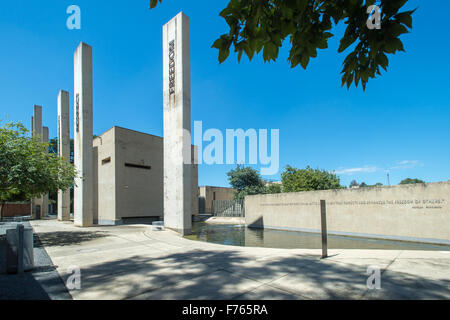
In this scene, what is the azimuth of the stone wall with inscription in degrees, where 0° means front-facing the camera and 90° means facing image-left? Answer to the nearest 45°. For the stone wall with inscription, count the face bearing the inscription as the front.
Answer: approximately 45°

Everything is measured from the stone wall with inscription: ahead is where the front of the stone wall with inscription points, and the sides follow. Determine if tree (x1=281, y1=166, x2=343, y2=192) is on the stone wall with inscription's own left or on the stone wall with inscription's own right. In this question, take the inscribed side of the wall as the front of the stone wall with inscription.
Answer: on the stone wall with inscription's own right

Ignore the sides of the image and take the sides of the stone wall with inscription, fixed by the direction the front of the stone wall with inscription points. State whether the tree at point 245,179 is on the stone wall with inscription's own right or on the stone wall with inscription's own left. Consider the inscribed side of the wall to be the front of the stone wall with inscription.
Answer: on the stone wall with inscription's own right

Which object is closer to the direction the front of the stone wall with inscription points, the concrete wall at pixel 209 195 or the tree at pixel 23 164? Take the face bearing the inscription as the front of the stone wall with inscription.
the tree
